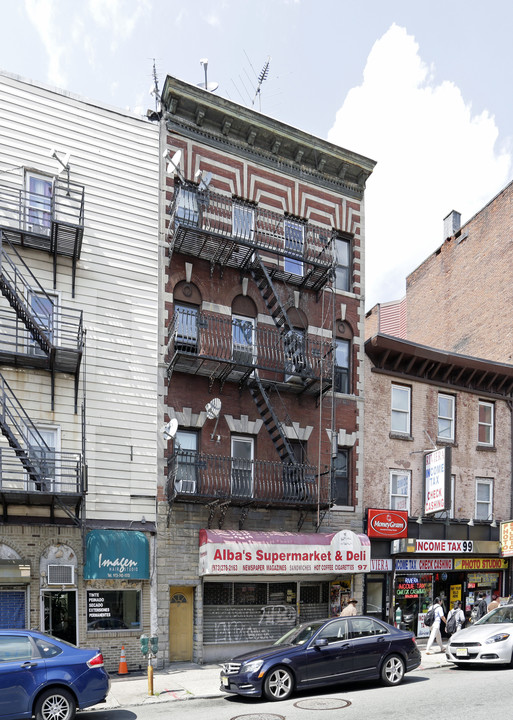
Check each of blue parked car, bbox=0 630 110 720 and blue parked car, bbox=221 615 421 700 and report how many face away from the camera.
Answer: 0

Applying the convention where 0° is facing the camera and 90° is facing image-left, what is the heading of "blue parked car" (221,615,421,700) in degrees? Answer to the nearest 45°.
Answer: approximately 45°

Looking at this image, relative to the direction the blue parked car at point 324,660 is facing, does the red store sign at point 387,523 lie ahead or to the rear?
to the rear

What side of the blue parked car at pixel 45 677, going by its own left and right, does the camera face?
left
